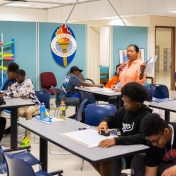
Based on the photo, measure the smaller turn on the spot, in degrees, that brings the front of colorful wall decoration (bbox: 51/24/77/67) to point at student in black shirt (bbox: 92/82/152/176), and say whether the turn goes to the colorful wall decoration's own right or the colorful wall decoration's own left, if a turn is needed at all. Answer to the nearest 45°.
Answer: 0° — it already faces them

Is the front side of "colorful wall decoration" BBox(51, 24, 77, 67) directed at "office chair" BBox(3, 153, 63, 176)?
yes

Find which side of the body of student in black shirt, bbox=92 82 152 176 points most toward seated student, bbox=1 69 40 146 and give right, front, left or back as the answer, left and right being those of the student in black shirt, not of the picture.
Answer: right

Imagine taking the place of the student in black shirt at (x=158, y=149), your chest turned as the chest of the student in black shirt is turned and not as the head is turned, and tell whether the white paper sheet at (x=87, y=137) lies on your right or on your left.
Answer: on your right

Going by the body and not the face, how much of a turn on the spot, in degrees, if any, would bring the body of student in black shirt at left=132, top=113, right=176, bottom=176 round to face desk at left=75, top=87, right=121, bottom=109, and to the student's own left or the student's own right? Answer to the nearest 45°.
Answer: approximately 135° to the student's own right

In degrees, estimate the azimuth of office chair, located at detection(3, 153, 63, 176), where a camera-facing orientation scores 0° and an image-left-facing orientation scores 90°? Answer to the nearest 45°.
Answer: approximately 225°

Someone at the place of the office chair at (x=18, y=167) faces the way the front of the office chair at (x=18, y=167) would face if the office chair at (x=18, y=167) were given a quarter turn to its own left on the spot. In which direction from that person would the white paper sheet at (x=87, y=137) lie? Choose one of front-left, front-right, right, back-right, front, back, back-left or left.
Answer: right

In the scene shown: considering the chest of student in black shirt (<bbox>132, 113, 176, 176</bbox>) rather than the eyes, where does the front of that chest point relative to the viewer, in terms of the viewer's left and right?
facing the viewer and to the left of the viewer

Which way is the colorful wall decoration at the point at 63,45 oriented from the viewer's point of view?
toward the camera

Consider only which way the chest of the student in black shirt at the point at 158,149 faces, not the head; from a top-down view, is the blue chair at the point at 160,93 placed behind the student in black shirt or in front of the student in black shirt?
behind

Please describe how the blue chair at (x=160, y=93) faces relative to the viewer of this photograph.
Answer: facing the viewer
